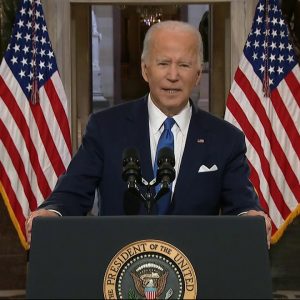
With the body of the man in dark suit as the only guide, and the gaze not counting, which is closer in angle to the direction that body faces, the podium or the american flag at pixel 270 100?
the podium

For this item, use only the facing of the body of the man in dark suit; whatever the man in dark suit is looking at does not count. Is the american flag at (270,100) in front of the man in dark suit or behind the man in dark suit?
behind

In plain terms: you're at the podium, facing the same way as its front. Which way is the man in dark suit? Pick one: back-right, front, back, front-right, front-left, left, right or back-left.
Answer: back

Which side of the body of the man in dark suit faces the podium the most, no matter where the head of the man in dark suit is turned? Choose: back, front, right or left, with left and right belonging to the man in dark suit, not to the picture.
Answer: front

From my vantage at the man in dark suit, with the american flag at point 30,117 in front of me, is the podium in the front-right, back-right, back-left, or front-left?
back-left

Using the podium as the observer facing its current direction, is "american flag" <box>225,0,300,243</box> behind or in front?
behind

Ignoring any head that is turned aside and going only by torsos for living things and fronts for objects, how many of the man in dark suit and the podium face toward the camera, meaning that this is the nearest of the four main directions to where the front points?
2

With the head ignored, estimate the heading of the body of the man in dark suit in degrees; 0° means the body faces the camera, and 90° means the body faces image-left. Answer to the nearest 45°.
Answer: approximately 0°

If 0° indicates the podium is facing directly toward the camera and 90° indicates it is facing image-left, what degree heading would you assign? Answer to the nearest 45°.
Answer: approximately 0°
